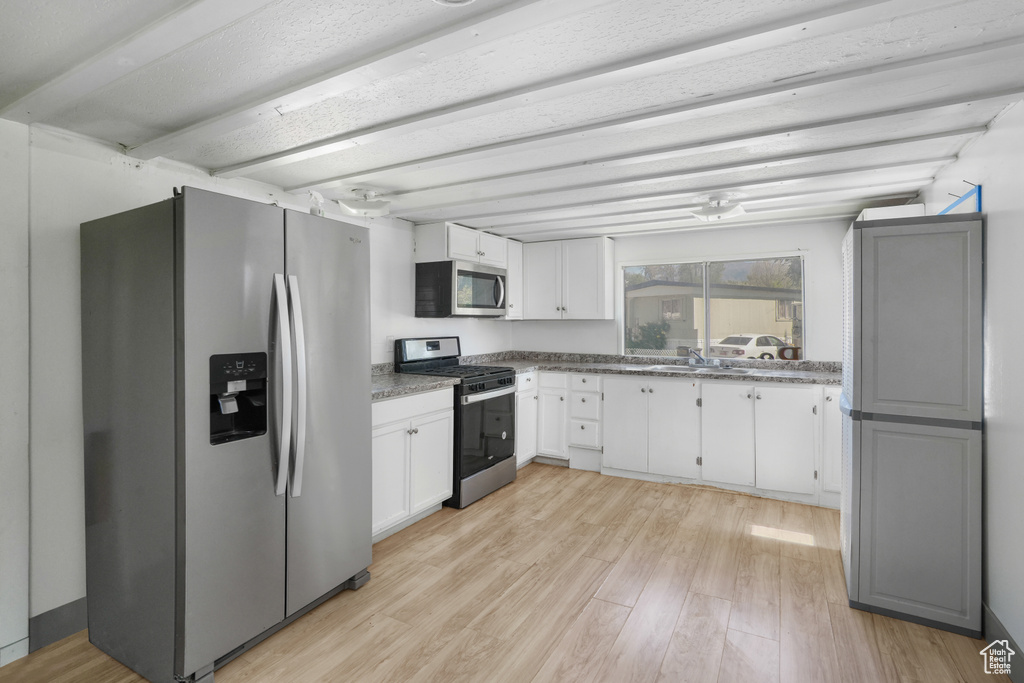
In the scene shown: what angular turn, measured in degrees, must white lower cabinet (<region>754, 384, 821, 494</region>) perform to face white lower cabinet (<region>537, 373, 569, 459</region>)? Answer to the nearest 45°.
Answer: approximately 90° to its right

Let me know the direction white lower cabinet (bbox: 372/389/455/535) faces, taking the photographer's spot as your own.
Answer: facing the viewer and to the right of the viewer

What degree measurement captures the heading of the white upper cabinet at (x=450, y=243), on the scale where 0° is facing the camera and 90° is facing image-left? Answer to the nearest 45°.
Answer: approximately 315°

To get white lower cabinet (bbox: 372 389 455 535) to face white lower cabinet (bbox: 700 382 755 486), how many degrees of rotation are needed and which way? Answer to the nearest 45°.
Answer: approximately 45° to its left

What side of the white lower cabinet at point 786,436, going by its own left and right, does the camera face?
front

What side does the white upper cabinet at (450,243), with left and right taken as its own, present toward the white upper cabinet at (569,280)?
left

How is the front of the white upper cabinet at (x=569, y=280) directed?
toward the camera

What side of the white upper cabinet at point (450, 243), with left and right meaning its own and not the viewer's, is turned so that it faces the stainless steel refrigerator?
right

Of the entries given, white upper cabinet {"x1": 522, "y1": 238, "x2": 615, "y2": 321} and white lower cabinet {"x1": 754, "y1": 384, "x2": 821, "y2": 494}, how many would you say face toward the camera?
2

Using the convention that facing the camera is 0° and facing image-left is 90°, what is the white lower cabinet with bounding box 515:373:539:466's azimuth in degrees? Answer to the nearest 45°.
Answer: approximately 315°

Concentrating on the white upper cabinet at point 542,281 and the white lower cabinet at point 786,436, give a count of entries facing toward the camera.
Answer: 2
